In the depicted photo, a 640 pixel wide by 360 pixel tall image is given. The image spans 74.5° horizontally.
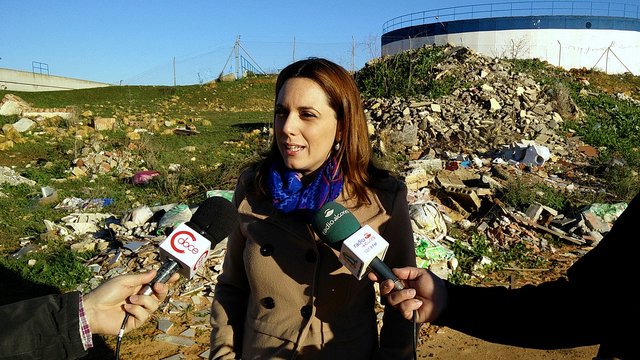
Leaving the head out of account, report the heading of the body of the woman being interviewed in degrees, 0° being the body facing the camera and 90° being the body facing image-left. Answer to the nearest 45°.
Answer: approximately 45°

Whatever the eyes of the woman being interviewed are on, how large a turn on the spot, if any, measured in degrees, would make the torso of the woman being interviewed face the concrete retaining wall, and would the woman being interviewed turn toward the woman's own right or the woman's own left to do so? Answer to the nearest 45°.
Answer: approximately 90° to the woman's own right

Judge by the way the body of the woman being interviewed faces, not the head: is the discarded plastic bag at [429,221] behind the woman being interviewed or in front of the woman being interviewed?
behind
